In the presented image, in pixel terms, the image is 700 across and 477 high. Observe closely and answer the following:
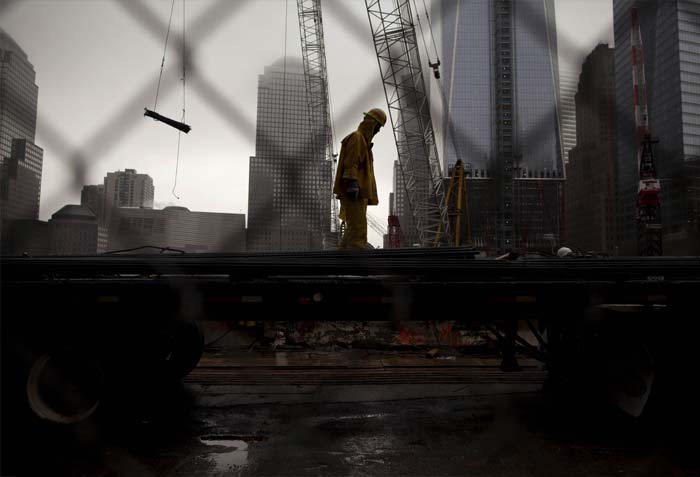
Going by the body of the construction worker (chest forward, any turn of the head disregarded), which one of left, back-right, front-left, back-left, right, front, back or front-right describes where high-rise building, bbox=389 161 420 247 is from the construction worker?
left

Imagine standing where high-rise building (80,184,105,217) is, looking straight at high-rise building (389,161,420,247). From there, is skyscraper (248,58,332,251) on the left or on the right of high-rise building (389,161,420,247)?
right

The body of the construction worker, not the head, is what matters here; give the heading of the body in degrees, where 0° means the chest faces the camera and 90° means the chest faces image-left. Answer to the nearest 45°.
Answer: approximately 270°
